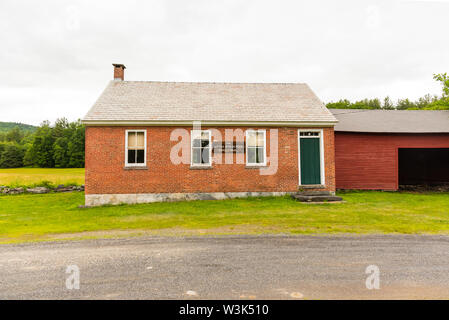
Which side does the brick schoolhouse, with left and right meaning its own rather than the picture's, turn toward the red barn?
left

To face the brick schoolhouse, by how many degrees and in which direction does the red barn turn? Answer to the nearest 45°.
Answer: approximately 45° to its right

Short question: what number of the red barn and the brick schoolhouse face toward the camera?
2

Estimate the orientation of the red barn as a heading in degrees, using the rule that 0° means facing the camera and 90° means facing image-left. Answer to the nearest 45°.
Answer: approximately 0°
